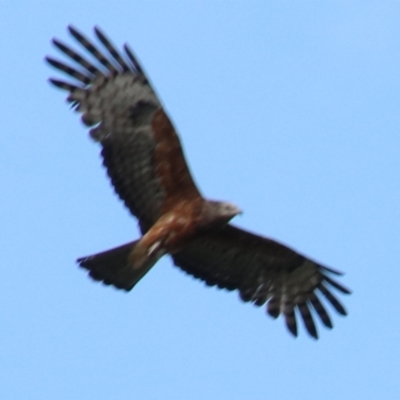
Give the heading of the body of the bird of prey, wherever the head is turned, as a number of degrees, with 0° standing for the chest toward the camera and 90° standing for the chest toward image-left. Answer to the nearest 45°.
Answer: approximately 270°
